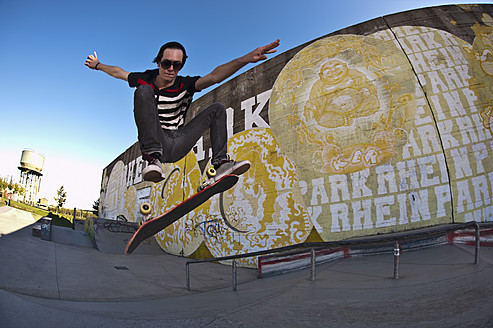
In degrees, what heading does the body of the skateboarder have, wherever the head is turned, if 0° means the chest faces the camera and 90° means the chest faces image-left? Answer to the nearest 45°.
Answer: approximately 0°
